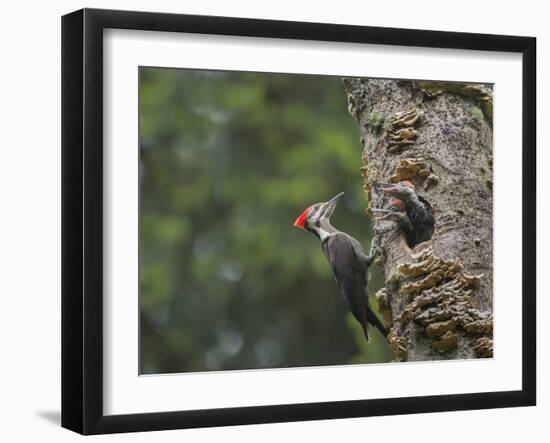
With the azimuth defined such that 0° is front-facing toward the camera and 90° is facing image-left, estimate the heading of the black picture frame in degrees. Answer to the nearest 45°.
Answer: approximately 315°
